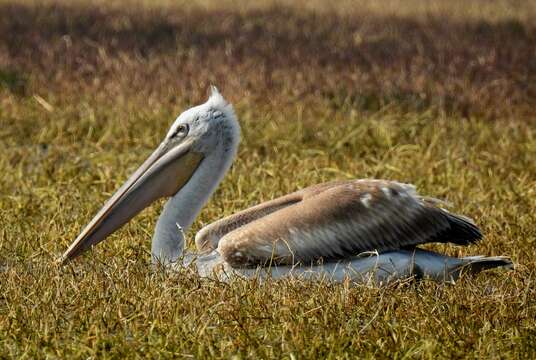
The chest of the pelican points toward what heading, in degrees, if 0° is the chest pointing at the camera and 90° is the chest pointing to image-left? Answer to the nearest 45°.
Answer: approximately 90°
